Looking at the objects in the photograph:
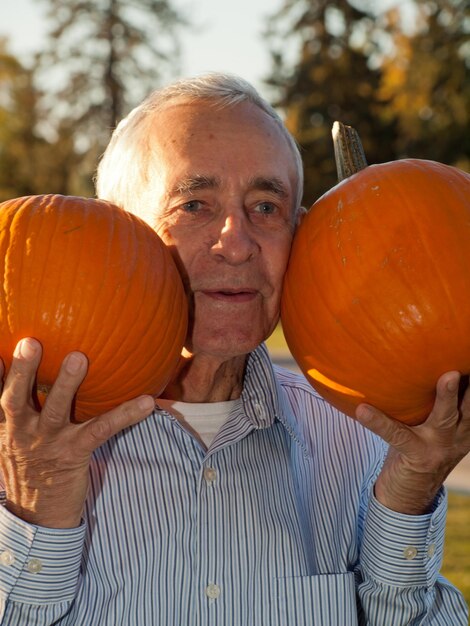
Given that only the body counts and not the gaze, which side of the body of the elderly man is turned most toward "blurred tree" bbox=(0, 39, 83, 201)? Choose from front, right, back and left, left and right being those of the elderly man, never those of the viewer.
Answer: back

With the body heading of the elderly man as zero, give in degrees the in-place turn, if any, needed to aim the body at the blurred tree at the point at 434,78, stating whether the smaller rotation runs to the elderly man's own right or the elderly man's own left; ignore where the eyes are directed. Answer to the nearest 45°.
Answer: approximately 180°

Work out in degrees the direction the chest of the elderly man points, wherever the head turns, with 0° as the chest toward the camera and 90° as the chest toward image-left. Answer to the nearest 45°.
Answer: approximately 0°

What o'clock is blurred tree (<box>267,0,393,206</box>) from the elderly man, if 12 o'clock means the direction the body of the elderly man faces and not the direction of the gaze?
The blurred tree is roughly at 6 o'clock from the elderly man.
